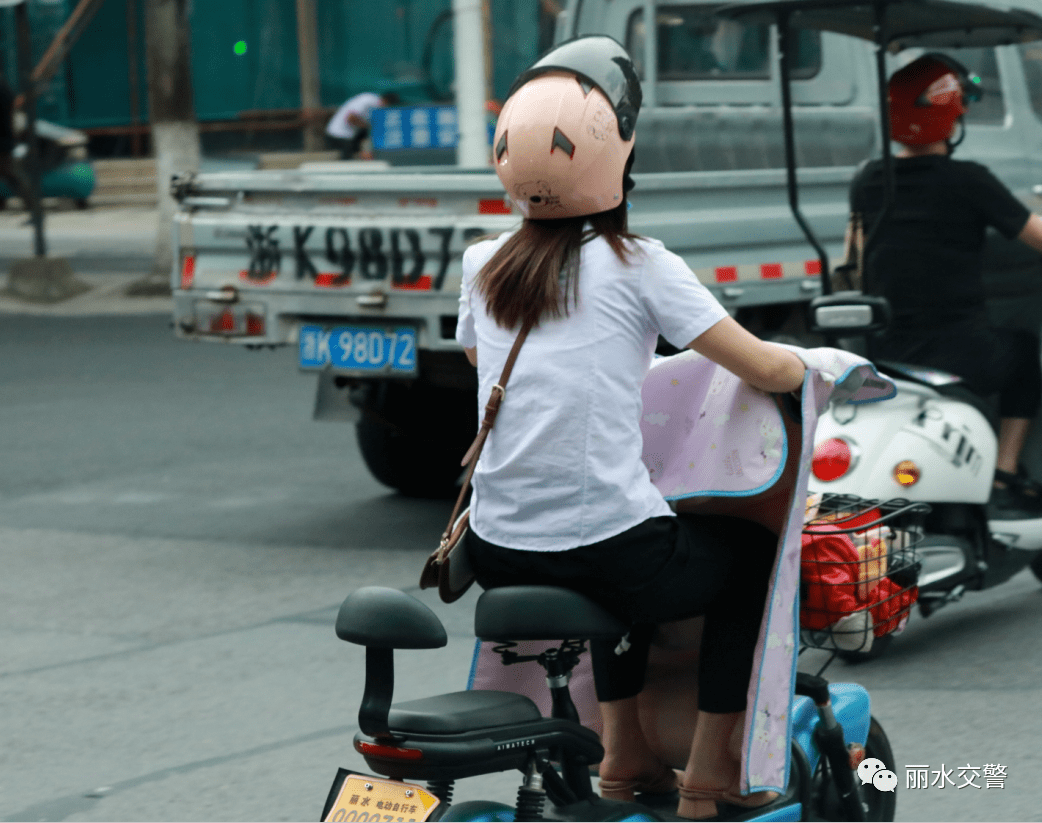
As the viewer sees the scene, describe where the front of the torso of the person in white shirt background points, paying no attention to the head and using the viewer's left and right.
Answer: facing to the right of the viewer

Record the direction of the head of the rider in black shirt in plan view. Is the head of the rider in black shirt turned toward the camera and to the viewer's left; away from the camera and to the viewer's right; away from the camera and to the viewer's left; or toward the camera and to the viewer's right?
away from the camera and to the viewer's right

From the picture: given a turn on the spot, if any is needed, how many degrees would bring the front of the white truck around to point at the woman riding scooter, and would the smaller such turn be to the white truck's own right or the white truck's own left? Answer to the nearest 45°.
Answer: approximately 135° to the white truck's own right

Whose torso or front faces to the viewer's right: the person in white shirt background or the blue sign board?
the person in white shirt background

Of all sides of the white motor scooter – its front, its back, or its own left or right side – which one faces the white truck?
left

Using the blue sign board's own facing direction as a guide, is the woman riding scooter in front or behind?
in front

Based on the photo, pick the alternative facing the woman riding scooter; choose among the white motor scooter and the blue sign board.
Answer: the blue sign board

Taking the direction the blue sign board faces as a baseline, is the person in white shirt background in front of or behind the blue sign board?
behind

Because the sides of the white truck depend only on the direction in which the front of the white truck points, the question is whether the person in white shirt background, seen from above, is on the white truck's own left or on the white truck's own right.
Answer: on the white truck's own left

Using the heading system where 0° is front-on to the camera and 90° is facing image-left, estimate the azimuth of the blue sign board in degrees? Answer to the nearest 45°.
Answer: approximately 0°
